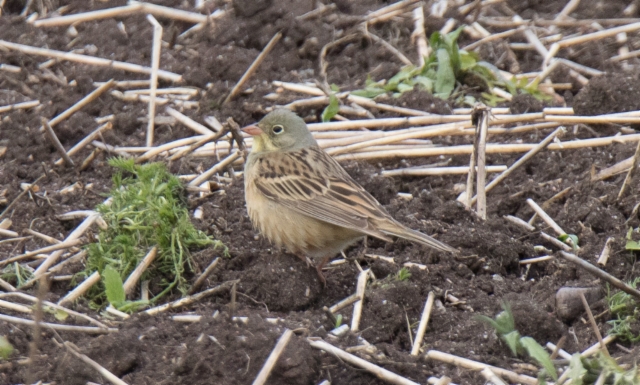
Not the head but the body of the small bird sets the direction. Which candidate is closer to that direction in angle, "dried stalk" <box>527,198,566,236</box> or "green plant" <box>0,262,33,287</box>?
the green plant

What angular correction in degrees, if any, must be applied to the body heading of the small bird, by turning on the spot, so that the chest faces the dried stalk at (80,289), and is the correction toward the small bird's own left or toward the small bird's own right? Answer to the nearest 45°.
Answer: approximately 45° to the small bird's own left

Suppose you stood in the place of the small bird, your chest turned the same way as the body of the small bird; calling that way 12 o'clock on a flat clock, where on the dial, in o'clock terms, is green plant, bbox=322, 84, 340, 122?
The green plant is roughly at 3 o'clock from the small bird.

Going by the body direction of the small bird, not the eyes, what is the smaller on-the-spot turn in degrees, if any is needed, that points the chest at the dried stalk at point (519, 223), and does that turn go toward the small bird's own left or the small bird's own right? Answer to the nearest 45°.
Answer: approximately 180°

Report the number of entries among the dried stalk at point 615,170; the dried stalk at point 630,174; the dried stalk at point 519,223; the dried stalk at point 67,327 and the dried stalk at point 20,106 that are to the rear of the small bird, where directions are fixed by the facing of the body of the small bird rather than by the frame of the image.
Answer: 3

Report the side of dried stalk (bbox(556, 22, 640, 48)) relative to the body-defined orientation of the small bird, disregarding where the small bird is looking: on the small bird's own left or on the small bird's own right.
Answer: on the small bird's own right

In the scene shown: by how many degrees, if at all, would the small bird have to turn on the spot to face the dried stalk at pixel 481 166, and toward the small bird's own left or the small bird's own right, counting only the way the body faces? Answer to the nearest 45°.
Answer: approximately 180°

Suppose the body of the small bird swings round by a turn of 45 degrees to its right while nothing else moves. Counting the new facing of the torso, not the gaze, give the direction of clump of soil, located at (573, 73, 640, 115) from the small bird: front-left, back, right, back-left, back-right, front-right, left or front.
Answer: right

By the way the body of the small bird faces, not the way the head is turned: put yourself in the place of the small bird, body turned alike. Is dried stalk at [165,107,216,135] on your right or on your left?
on your right

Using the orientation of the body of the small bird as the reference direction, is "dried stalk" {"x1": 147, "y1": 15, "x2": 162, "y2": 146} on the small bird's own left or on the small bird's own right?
on the small bird's own right

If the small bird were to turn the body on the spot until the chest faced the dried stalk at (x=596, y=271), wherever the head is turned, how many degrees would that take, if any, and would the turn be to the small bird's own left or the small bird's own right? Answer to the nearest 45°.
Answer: approximately 135° to the small bird's own left

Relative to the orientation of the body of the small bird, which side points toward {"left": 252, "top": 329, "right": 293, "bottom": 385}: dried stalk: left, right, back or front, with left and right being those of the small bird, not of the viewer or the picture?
left

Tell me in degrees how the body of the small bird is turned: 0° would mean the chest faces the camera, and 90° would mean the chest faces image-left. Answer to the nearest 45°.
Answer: approximately 90°

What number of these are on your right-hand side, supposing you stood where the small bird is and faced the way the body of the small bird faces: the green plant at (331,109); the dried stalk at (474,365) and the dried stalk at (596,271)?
1

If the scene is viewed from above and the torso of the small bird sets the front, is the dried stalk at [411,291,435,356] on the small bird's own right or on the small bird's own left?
on the small bird's own left

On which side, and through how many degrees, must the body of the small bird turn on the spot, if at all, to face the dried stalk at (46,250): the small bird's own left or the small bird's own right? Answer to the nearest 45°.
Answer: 0° — it already faces it

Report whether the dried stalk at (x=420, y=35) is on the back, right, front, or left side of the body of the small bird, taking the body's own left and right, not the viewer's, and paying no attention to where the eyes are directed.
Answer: right

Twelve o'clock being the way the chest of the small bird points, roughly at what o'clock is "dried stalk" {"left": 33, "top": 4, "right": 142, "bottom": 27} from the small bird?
The dried stalk is roughly at 2 o'clock from the small bird.

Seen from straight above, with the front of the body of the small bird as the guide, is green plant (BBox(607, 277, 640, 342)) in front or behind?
behind
